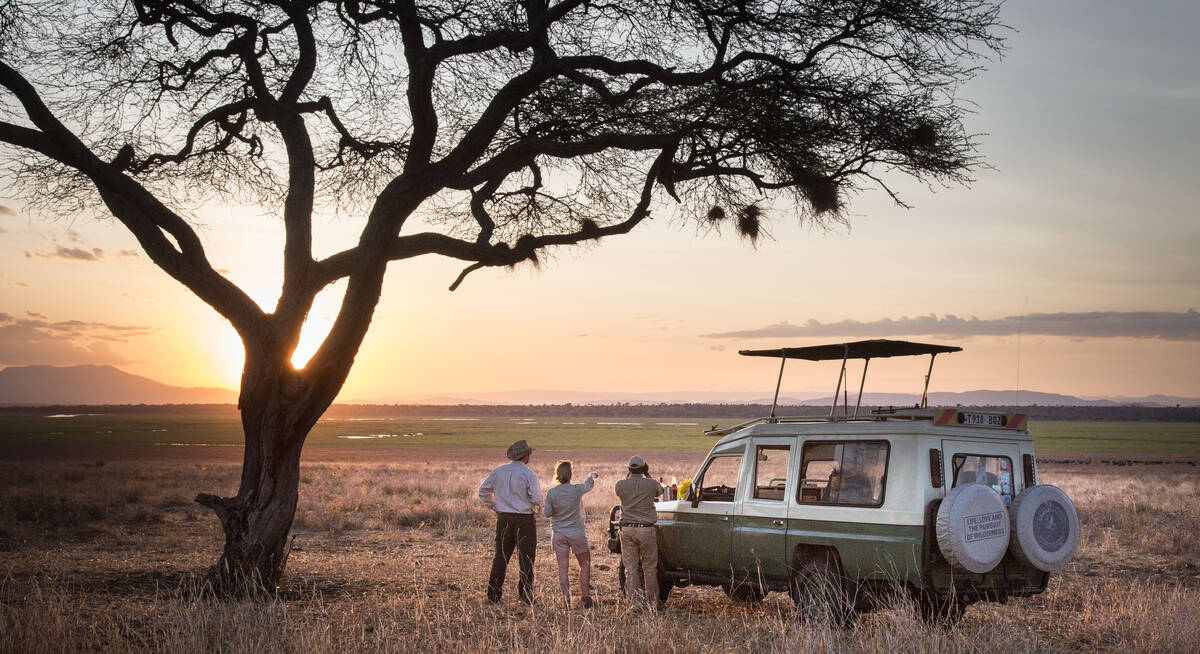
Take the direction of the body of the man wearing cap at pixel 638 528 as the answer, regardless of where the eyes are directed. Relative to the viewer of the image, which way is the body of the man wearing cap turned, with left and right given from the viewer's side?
facing away from the viewer

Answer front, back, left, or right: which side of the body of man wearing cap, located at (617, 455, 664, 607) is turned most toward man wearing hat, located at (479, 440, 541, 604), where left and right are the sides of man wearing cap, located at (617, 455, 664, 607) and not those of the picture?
left

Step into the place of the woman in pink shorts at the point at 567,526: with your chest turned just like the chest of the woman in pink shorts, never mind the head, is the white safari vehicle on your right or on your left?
on your right

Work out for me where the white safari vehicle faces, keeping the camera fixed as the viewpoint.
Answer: facing away from the viewer and to the left of the viewer

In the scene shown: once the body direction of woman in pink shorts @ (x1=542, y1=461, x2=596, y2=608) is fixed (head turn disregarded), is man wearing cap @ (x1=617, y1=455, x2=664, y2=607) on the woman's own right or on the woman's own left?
on the woman's own right

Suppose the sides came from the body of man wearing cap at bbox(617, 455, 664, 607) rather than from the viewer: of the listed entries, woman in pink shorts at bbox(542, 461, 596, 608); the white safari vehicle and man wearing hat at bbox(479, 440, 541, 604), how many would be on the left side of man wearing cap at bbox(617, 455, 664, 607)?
2

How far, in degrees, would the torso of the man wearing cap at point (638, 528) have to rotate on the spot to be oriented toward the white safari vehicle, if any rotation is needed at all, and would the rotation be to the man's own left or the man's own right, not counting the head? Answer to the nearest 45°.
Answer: approximately 135° to the man's own right

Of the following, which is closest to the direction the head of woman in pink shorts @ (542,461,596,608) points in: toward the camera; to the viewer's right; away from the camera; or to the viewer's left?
away from the camera

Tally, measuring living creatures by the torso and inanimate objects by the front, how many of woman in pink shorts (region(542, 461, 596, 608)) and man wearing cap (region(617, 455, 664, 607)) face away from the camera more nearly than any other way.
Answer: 2

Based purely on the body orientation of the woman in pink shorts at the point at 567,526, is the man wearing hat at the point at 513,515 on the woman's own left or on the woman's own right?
on the woman's own left

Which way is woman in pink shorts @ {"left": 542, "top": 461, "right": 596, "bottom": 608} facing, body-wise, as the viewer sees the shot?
away from the camera

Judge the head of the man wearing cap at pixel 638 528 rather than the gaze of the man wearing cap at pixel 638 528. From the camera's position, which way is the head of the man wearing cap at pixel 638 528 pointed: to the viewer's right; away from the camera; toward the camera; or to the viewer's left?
away from the camera
